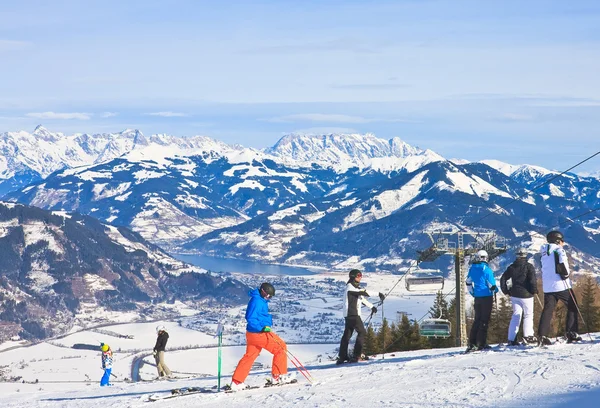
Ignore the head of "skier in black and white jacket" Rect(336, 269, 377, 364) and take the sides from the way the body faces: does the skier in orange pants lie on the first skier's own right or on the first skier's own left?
on the first skier's own right

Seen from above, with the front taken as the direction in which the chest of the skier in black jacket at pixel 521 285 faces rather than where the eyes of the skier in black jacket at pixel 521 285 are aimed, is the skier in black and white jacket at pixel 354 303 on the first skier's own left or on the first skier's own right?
on the first skier's own left

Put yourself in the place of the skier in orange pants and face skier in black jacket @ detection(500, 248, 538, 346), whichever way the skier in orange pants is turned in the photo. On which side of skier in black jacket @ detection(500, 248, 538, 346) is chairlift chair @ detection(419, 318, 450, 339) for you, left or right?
left

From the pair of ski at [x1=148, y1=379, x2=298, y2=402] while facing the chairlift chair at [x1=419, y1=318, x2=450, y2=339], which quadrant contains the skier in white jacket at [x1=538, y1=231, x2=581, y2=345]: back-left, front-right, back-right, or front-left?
front-right

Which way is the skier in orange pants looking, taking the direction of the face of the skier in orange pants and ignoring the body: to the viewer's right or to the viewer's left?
to the viewer's right

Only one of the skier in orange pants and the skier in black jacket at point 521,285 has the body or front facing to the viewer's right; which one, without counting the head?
the skier in orange pants

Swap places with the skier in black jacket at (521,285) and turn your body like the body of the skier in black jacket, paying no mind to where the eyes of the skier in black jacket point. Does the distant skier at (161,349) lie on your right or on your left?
on your left
